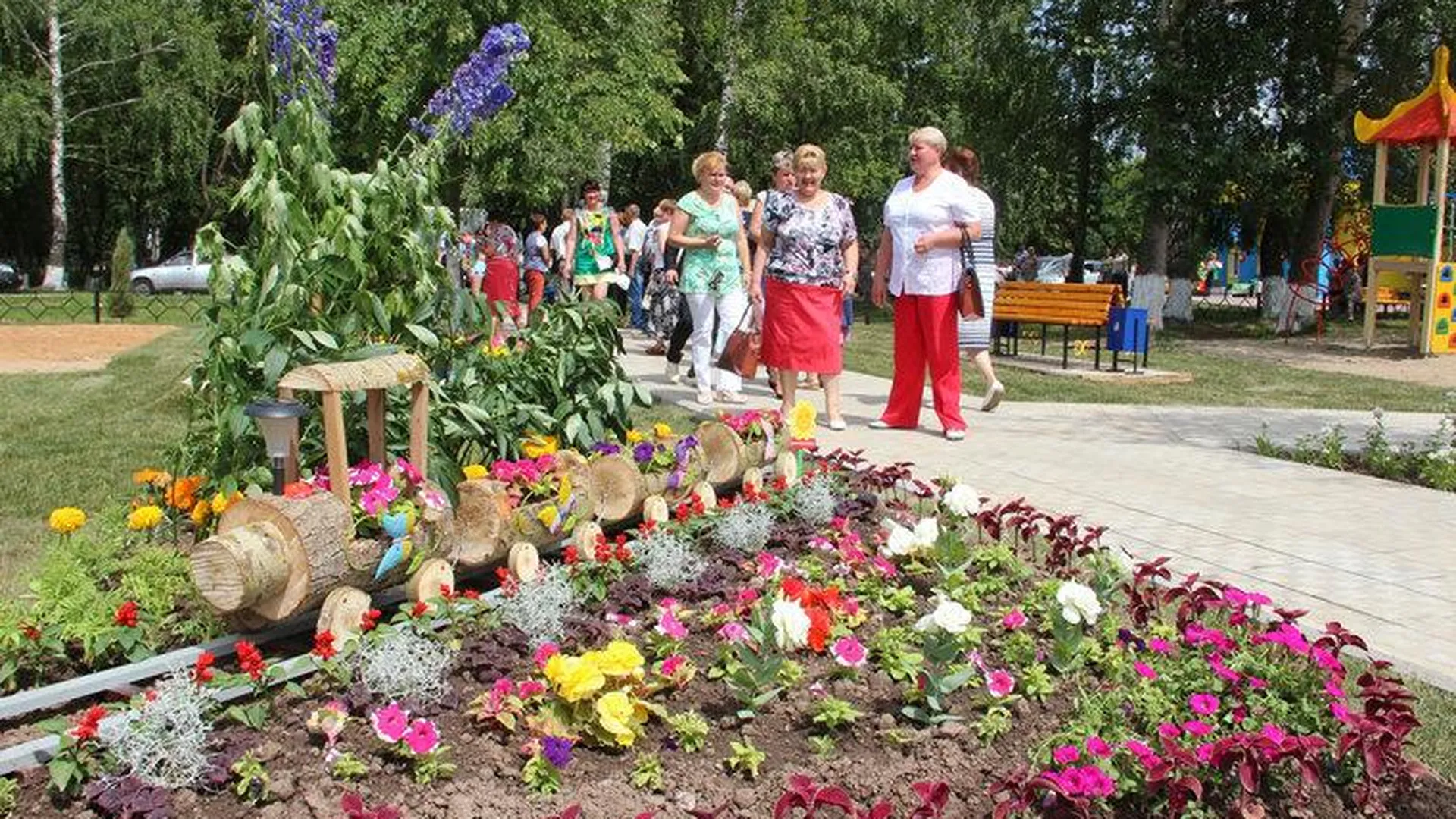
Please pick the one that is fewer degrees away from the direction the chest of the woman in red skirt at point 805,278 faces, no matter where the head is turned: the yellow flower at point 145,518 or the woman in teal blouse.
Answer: the yellow flower

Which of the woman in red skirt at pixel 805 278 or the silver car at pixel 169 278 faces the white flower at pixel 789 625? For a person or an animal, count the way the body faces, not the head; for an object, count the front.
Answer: the woman in red skirt

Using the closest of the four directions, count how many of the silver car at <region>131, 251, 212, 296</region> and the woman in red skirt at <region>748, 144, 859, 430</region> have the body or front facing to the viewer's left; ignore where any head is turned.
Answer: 1

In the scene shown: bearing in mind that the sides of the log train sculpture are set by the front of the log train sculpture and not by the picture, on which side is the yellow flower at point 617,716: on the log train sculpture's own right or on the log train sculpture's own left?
on the log train sculpture's own left

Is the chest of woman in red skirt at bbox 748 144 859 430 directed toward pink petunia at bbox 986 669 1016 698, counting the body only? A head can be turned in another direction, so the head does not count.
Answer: yes

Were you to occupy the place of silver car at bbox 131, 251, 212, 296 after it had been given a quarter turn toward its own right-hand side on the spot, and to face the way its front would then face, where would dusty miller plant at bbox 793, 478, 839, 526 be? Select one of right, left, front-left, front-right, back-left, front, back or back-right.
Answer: back

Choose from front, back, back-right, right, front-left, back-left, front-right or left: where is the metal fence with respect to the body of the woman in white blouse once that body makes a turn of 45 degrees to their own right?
front-right

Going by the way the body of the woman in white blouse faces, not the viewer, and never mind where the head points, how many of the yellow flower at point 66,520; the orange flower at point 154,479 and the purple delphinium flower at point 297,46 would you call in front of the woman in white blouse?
3

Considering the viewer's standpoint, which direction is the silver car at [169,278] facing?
facing to the left of the viewer

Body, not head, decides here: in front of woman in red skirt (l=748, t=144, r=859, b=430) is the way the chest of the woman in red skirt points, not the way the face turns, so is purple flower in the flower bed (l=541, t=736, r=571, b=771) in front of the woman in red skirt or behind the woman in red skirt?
in front

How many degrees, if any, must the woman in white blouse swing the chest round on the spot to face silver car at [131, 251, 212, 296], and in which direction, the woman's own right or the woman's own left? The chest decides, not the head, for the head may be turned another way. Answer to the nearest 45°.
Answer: approximately 90° to the woman's own right

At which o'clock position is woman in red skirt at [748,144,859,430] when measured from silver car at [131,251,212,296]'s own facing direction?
The woman in red skirt is roughly at 9 o'clock from the silver car.

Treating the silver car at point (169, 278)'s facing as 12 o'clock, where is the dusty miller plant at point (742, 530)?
The dusty miller plant is roughly at 9 o'clock from the silver car.

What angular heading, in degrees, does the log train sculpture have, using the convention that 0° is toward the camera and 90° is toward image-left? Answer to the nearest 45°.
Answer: approximately 45°

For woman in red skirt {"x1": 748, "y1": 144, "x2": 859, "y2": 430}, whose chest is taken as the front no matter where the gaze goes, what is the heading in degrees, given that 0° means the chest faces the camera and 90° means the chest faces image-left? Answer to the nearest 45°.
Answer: approximately 0°

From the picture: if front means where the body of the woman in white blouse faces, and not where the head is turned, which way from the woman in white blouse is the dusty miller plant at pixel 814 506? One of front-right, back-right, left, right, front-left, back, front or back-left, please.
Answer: front-left
